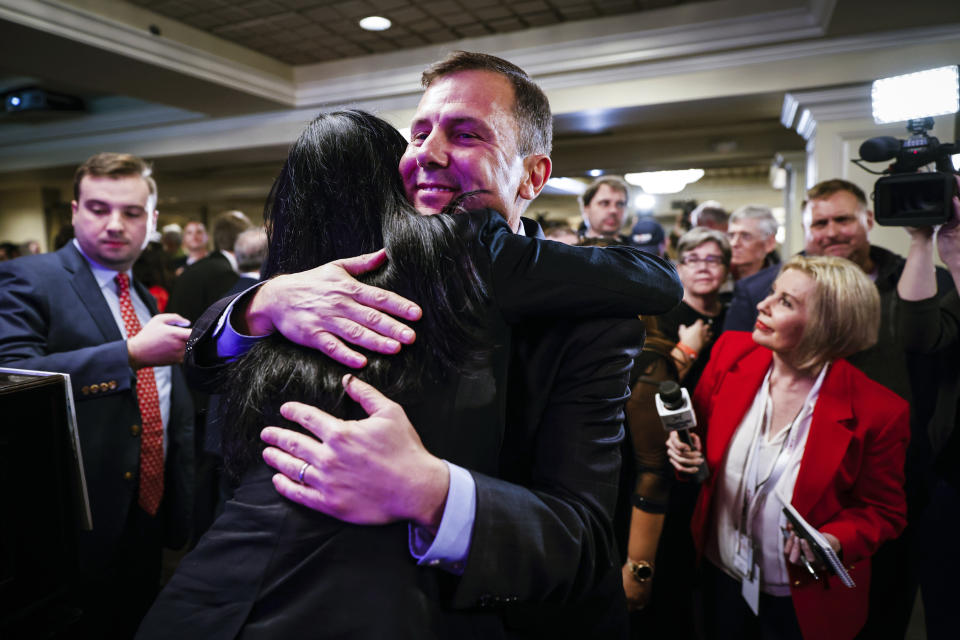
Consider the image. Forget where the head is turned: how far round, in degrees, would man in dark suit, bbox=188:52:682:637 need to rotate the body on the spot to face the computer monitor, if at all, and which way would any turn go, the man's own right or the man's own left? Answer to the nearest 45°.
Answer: approximately 90° to the man's own right

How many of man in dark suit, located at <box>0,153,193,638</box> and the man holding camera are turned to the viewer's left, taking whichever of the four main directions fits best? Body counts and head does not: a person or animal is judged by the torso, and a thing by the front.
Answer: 1

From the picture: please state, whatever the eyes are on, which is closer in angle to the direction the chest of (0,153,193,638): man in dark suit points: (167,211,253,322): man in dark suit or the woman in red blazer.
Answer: the woman in red blazer

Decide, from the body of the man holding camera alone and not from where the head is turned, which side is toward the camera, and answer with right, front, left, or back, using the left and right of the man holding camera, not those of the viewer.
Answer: left

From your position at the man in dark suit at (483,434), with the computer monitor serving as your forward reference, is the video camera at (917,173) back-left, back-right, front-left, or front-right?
back-right

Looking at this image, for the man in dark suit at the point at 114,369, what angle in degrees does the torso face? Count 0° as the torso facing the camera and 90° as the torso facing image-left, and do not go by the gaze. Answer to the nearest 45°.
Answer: approximately 315°

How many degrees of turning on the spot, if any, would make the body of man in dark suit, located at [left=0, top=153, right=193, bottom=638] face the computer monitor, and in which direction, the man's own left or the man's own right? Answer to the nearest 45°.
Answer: approximately 45° to the man's own right
